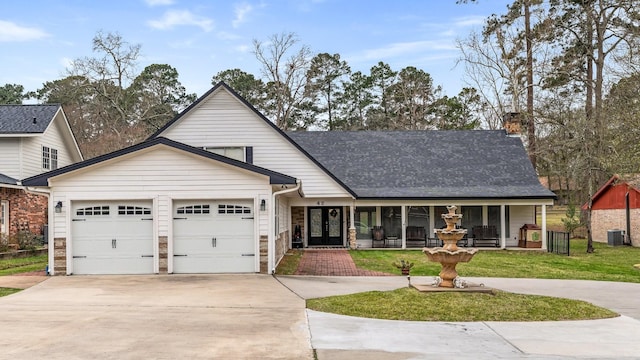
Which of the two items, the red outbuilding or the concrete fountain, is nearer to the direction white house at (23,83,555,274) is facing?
the concrete fountain

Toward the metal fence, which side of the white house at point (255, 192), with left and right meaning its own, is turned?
left

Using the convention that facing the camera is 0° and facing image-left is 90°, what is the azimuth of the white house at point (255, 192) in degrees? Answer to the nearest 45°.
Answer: approximately 0°

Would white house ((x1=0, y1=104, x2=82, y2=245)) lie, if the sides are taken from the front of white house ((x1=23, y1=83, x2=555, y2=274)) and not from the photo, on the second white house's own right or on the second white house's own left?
on the second white house's own right

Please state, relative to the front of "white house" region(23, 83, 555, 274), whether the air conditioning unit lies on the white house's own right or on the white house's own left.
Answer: on the white house's own left

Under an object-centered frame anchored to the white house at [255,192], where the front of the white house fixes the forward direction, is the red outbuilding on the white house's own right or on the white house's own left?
on the white house's own left
